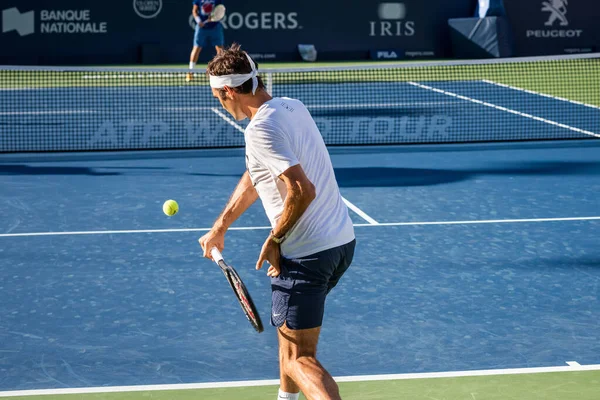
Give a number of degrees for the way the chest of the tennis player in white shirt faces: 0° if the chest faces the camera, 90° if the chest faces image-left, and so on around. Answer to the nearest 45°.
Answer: approximately 135°

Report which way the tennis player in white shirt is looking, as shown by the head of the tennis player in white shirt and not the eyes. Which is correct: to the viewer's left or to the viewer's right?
to the viewer's left

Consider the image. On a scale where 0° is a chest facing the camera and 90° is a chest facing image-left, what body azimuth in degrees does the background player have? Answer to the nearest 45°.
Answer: approximately 0°

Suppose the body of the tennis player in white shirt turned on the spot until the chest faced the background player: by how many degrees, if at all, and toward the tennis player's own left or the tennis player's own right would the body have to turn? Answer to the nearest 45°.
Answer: approximately 45° to the tennis player's own right

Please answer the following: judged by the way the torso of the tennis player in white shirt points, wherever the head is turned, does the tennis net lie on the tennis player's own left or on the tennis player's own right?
on the tennis player's own right

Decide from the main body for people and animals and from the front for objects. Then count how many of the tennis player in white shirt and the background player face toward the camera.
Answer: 1
